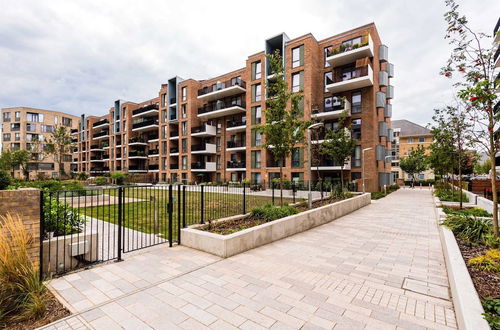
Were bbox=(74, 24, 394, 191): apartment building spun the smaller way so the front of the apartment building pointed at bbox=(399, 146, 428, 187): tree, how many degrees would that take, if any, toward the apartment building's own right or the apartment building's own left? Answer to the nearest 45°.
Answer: approximately 135° to the apartment building's own left

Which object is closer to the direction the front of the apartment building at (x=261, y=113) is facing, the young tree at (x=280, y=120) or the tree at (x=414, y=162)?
the young tree

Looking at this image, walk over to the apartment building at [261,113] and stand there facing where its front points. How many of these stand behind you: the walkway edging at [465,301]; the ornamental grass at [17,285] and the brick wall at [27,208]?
0

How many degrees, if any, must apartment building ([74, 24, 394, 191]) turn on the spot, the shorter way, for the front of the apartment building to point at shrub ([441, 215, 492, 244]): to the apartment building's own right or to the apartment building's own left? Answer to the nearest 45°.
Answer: approximately 45° to the apartment building's own left

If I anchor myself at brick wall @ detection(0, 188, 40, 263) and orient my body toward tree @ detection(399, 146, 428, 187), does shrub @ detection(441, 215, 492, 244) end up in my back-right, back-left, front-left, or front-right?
front-right

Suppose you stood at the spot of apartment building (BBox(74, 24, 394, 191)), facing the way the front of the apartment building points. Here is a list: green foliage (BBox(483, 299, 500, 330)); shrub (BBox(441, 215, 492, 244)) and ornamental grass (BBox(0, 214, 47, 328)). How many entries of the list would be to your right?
0

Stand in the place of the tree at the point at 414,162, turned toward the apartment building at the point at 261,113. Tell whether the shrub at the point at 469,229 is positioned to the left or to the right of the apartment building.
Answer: left

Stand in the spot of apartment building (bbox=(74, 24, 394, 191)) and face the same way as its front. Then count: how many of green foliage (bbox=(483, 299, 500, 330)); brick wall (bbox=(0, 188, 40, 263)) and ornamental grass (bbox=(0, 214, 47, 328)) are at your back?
0

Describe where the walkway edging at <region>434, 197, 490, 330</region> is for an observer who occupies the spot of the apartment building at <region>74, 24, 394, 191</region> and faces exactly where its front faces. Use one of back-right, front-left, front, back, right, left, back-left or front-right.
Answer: front-left

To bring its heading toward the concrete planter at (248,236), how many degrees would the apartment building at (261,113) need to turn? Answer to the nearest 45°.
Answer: approximately 45° to its left

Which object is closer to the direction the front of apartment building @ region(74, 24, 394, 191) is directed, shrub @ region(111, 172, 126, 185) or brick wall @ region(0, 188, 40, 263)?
the brick wall

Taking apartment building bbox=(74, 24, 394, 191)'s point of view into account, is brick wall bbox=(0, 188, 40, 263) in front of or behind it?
in front

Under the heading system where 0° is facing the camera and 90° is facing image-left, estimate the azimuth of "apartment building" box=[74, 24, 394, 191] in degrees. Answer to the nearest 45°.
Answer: approximately 45°

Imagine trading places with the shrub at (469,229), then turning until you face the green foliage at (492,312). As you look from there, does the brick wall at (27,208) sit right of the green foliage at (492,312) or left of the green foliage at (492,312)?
right

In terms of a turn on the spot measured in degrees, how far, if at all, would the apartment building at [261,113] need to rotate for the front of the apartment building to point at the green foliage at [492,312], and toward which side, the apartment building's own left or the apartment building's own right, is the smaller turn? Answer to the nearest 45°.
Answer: approximately 45° to the apartment building's own left
